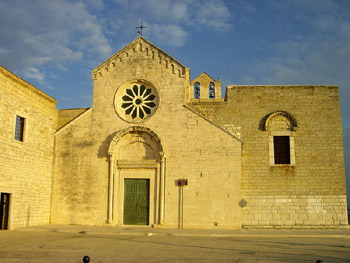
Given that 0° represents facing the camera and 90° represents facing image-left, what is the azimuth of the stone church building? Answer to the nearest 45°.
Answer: approximately 0°
